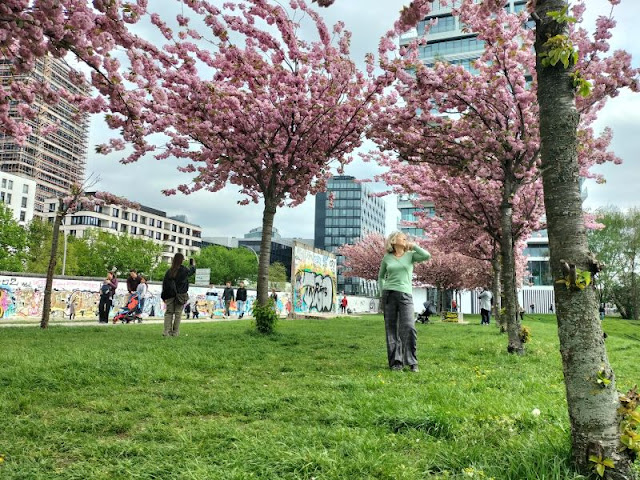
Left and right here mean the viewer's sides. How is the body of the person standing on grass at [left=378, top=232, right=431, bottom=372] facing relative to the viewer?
facing the viewer

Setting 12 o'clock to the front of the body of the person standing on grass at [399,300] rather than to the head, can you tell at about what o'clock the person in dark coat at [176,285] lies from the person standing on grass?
The person in dark coat is roughly at 4 o'clock from the person standing on grass.

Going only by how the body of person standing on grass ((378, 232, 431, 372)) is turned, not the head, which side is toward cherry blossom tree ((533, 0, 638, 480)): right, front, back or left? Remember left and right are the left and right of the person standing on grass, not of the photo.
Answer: front

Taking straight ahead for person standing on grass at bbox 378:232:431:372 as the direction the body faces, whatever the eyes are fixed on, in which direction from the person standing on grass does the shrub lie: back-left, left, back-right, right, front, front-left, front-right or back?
back-right

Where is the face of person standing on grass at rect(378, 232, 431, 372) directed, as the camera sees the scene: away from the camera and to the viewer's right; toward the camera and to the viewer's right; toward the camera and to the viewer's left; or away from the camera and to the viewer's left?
toward the camera and to the viewer's right

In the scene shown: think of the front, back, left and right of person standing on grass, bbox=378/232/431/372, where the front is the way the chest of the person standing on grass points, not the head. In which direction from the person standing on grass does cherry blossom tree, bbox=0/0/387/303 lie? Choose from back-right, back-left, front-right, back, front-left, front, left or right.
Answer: back-right

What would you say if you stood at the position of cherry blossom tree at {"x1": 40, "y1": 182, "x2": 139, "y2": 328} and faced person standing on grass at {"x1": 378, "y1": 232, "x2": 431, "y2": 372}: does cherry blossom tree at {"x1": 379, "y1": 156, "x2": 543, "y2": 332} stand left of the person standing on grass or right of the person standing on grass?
left

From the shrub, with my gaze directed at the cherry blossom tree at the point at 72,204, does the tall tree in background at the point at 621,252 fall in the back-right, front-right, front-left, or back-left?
back-right

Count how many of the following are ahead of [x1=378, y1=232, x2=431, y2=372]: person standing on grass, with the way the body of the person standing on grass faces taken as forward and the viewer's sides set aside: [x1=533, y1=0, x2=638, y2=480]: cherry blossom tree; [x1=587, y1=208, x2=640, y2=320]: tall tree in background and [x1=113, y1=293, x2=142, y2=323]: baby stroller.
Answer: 1

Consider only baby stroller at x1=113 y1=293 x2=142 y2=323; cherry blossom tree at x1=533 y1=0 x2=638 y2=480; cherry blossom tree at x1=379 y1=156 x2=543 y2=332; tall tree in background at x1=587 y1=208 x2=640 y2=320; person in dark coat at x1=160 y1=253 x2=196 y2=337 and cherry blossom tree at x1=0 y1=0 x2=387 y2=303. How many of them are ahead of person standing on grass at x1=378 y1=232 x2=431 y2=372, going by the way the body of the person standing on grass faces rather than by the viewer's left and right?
1

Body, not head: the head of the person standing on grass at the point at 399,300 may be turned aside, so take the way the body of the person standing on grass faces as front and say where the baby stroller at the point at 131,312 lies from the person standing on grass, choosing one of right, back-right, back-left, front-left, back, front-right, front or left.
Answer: back-right

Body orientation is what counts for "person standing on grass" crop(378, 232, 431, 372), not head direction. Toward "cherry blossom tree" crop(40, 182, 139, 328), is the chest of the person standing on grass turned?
no

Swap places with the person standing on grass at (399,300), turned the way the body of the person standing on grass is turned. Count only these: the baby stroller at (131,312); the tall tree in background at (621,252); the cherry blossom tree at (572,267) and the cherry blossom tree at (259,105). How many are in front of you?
1

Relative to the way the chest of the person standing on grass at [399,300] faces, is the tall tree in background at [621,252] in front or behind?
behind
